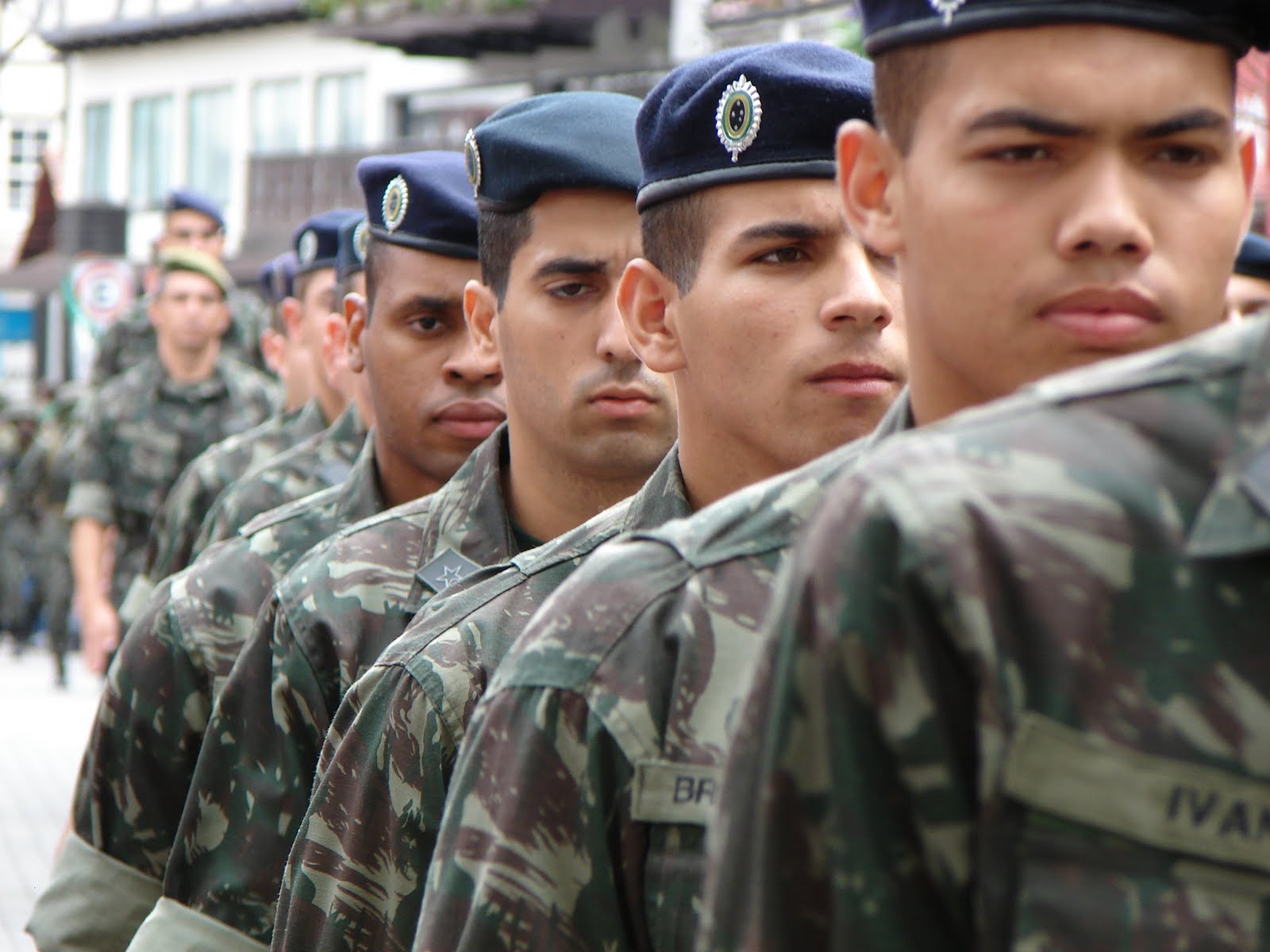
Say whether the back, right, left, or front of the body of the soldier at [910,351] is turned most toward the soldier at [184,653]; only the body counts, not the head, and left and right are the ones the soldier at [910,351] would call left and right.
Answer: back

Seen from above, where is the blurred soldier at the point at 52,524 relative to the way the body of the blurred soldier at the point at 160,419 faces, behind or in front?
behind

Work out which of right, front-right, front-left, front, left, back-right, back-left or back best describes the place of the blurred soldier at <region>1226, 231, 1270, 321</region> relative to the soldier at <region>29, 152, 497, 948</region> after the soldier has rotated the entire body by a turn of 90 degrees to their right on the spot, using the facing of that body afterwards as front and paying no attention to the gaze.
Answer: back-left

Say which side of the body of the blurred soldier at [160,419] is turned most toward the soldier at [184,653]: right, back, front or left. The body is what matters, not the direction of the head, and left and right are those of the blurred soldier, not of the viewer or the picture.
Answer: front

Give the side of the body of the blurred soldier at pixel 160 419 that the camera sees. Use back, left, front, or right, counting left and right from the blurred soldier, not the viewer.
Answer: front
